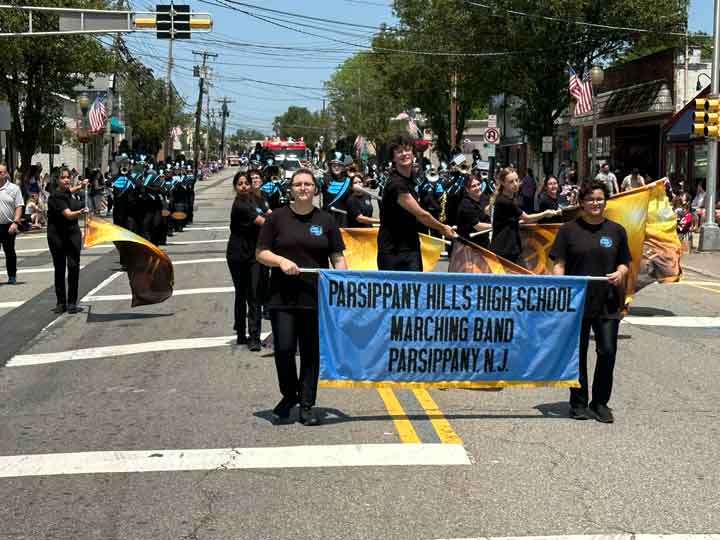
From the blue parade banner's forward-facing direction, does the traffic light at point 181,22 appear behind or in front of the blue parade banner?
behind
